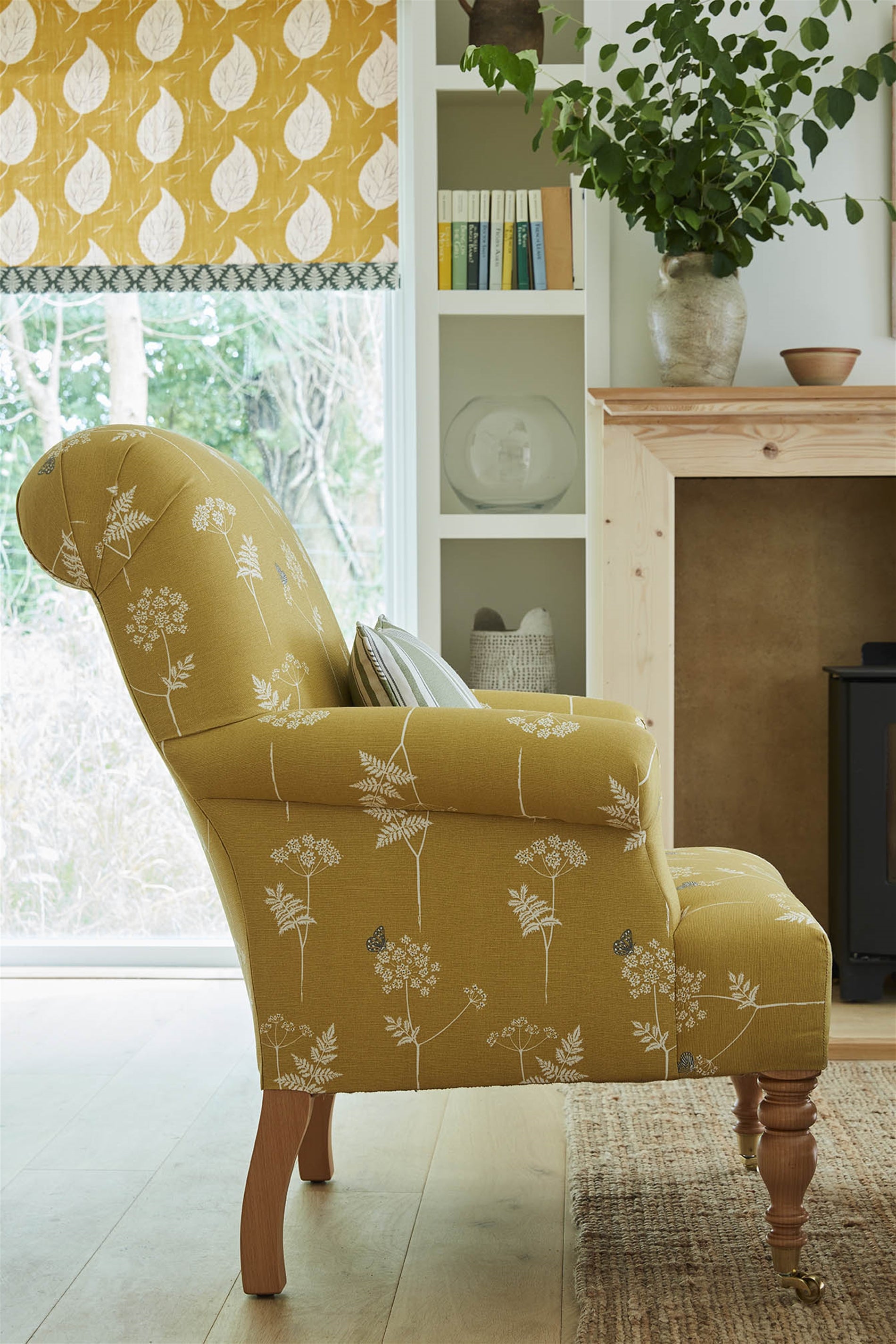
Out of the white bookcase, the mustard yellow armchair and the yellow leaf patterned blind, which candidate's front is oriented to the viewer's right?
the mustard yellow armchair

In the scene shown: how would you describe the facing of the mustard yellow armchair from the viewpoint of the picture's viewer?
facing to the right of the viewer
